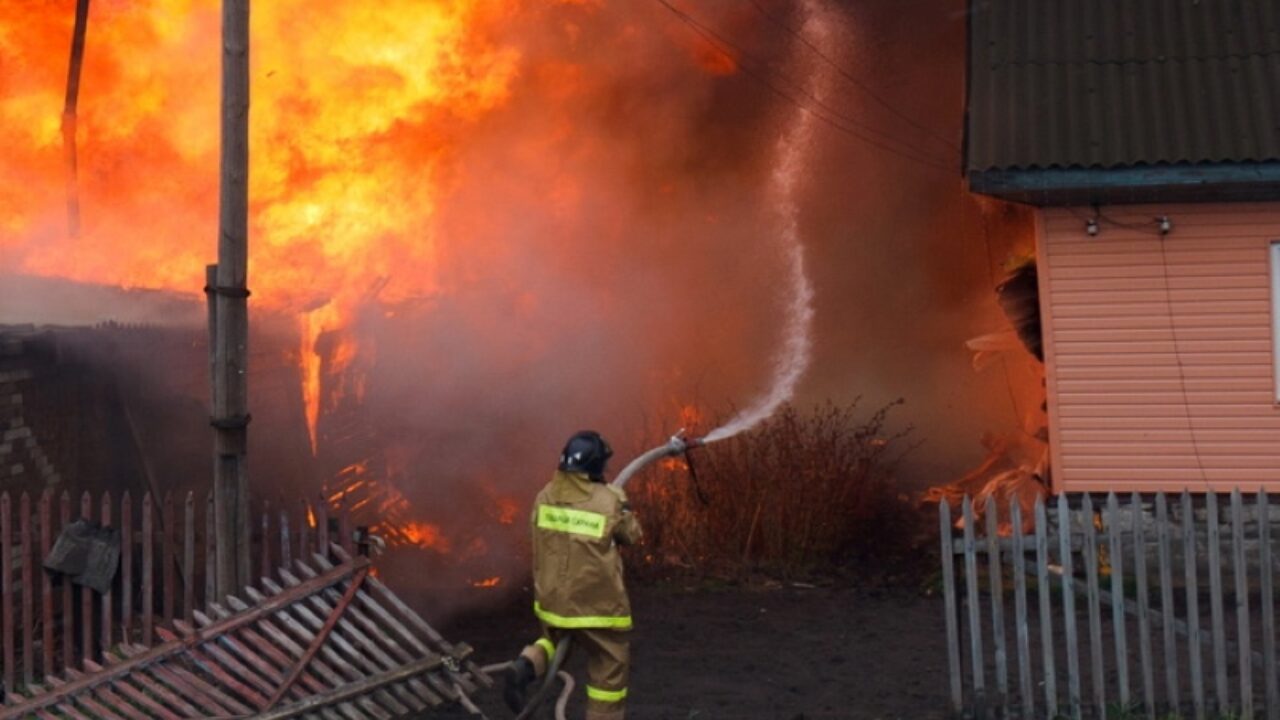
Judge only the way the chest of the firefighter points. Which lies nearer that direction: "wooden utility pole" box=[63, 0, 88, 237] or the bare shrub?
the bare shrub

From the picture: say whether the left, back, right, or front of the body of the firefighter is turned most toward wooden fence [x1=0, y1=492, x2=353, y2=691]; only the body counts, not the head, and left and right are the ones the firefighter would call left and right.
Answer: left

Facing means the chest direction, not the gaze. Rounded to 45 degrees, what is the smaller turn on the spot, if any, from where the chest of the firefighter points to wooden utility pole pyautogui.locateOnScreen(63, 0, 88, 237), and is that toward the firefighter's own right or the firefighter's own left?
approximately 90° to the firefighter's own left

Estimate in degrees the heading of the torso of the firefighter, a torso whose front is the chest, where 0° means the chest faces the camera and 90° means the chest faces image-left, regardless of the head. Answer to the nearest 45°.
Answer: approximately 225°

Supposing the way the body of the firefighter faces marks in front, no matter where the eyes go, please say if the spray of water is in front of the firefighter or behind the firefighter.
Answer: in front

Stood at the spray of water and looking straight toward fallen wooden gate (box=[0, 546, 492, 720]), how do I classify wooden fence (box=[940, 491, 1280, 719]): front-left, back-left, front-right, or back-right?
front-left

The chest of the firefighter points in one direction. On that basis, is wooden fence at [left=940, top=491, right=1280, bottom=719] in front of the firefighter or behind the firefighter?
in front

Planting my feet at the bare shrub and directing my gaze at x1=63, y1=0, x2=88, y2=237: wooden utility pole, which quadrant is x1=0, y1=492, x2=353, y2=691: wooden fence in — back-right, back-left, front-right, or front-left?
front-left

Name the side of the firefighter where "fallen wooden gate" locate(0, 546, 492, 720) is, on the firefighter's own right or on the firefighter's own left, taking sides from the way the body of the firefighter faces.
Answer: on the firefighter's own left

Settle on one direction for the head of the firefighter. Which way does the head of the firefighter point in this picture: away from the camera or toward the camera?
away from the camera
